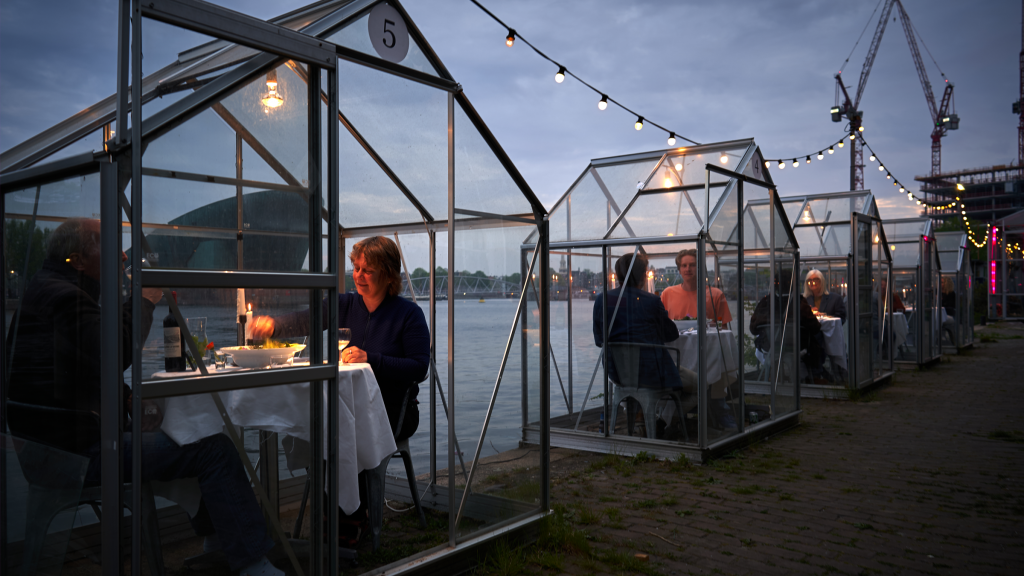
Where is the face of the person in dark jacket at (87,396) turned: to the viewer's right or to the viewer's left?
to the viewer's right

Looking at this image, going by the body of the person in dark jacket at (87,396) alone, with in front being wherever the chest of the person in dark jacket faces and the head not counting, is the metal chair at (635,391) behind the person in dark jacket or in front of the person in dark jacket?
in front

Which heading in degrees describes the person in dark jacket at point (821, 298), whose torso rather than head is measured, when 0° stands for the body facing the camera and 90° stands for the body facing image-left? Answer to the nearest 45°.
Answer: approximately 45°

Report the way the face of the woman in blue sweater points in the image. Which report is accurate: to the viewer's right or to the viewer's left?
to the viewer's left

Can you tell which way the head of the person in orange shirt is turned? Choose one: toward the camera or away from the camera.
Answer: toward the camera

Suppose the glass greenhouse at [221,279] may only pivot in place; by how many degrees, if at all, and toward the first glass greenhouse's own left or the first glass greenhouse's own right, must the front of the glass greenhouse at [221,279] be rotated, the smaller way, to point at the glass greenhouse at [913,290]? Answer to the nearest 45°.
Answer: approximately 90° to the first glass greenhouse's own left

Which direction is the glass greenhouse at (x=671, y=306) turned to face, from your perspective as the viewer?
facing the viewer and to the right of the viewer

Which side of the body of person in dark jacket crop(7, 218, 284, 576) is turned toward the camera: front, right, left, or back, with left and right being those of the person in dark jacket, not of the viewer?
right

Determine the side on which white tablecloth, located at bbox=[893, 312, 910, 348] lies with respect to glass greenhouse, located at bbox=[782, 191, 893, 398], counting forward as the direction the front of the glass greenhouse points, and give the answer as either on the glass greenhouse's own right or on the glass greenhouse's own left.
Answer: on the glass greenhouse's own left
